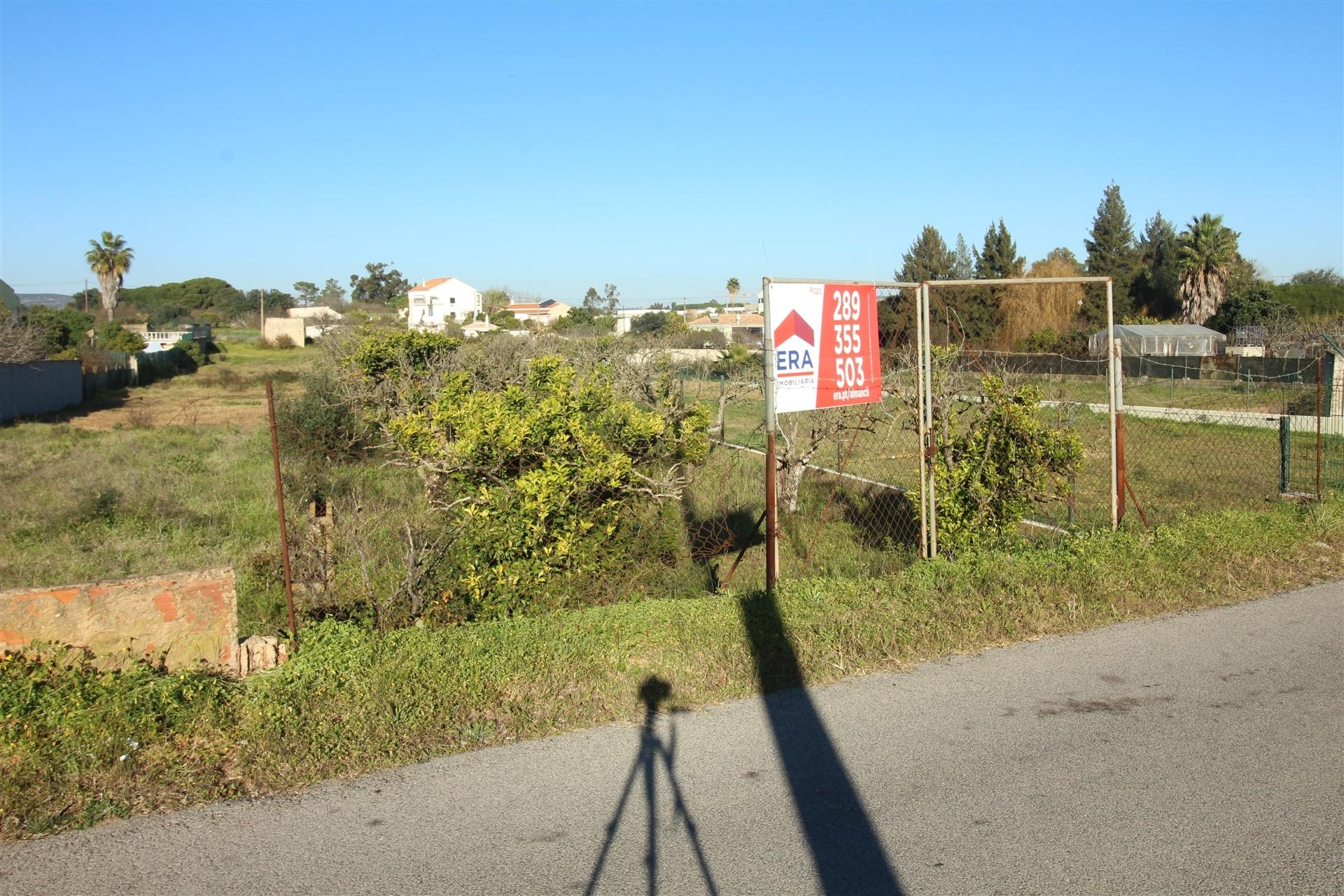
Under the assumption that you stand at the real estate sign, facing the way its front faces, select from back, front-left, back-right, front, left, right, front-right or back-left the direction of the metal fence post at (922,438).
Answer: left

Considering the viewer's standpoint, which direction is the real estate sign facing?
facing the viewer and to the right of the viewer

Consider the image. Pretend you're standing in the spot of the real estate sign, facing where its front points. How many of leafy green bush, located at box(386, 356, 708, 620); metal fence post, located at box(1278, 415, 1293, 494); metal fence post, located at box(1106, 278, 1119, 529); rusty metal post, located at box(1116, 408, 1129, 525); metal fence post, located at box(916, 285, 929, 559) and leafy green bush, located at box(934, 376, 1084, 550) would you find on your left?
5

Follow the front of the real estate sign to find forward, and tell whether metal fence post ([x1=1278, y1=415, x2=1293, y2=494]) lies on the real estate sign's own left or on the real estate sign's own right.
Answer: on the real estate sign's own left

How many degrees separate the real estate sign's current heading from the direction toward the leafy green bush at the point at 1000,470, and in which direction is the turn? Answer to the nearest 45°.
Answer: approximately 90° to its left

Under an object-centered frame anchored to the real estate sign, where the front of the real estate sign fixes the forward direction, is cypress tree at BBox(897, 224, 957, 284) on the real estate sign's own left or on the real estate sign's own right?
on the real estate sign's own left

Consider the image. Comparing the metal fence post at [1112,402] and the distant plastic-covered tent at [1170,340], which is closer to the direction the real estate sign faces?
the metal fence post

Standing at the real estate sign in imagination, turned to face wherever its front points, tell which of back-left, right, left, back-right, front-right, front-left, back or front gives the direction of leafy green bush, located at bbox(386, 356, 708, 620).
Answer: back-right

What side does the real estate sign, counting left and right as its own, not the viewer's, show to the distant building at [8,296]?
back

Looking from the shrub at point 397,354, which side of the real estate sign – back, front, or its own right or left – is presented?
back

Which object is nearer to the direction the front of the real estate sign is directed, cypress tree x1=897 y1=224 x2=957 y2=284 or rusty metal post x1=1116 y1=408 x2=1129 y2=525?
the rusty metal post

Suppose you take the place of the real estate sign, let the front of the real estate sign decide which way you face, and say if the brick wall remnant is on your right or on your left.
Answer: on your right

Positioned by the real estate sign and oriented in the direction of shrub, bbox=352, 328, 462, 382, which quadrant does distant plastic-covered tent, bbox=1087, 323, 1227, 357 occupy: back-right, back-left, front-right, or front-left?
front-right

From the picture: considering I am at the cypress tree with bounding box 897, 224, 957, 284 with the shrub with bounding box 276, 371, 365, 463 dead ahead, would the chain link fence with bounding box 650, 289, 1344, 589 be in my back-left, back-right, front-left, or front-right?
front-left
